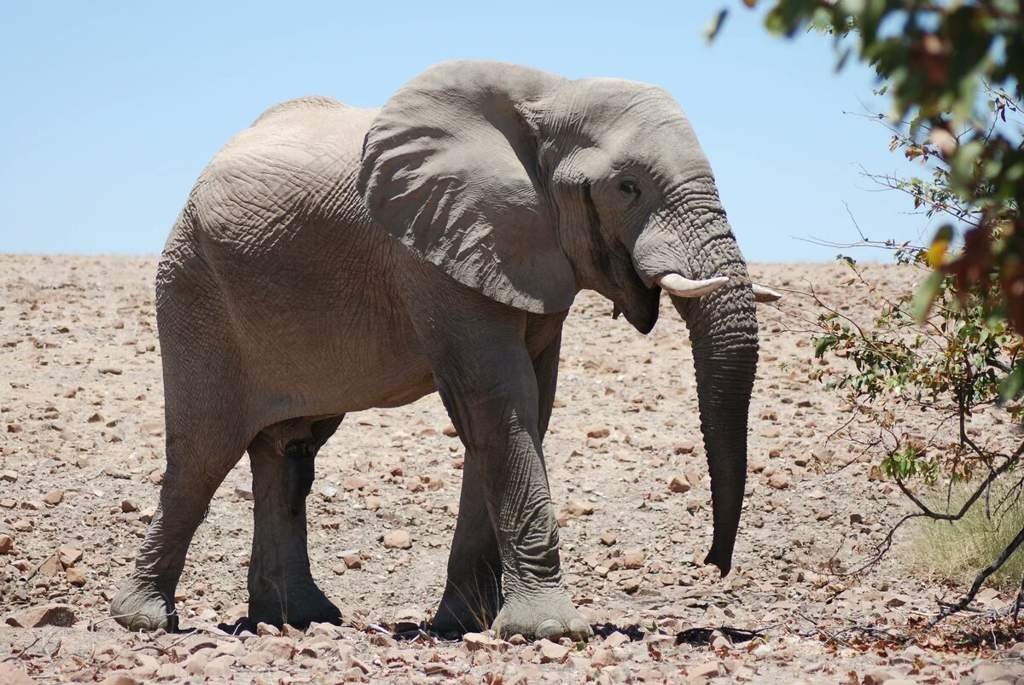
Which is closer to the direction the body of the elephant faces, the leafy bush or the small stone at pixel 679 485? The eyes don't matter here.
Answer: the leafy bush

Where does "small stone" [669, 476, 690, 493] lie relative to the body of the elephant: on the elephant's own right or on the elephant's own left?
on the elephant's own left

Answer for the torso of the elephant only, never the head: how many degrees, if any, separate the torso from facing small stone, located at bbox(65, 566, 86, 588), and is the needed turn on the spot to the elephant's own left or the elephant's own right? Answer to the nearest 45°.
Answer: approximately 135° to the elephant's own left

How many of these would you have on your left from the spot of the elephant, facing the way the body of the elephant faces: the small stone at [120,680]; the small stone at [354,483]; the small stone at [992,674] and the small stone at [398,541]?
2

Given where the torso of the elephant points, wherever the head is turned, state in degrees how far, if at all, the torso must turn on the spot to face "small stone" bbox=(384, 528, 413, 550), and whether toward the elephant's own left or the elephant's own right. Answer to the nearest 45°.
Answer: approximately 90° to the elephant's own left

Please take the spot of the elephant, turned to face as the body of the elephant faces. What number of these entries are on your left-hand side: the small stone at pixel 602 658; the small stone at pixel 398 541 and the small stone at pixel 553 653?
1

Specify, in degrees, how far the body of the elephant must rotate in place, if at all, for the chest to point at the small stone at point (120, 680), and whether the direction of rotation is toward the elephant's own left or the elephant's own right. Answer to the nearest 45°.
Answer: approximately 135° to the elephant's own right

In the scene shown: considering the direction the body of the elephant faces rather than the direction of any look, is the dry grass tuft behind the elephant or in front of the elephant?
in front

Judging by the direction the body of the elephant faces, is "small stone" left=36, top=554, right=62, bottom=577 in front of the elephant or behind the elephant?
behind

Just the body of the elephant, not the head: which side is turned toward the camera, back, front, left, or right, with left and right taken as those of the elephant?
right

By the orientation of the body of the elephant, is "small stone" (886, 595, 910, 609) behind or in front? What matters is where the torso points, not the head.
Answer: in front

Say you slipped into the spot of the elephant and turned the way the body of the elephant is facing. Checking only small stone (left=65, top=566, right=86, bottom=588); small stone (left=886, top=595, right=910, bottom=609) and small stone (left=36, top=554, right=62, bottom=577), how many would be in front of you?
1

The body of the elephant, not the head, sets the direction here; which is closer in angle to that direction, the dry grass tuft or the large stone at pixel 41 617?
the dry grass tuft
